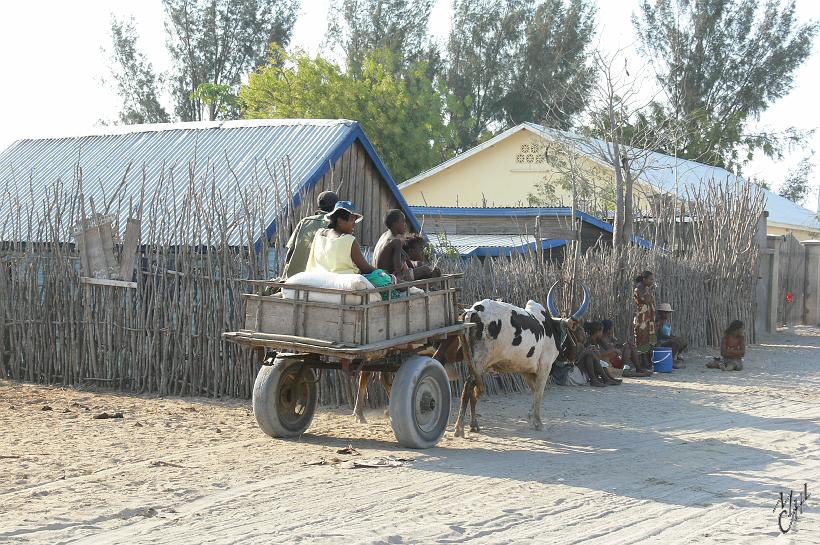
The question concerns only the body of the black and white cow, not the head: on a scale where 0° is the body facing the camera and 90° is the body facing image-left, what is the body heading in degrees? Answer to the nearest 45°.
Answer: approximately 225°

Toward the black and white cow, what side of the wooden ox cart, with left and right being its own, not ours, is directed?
front

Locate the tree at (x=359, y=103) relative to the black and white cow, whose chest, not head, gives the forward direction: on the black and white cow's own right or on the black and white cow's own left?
on the black and white cow's own left

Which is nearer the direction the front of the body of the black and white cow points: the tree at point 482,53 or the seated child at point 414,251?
the tree

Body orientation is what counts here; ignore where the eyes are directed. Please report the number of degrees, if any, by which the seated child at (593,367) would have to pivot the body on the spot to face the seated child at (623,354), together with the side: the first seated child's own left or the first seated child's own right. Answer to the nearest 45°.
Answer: approximately 90° to the first seated child's own left

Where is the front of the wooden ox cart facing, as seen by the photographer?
facing away from the viewer and to the right of the viewer

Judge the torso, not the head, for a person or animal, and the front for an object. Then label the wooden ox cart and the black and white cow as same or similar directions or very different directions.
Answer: same or similar directions

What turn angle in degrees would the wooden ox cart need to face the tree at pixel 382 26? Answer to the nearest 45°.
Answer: approximately 45° to its left

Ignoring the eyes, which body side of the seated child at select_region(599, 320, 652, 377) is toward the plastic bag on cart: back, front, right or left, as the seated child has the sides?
right

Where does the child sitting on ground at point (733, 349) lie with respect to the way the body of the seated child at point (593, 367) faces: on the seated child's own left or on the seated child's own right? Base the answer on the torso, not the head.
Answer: on the seated child's own left
